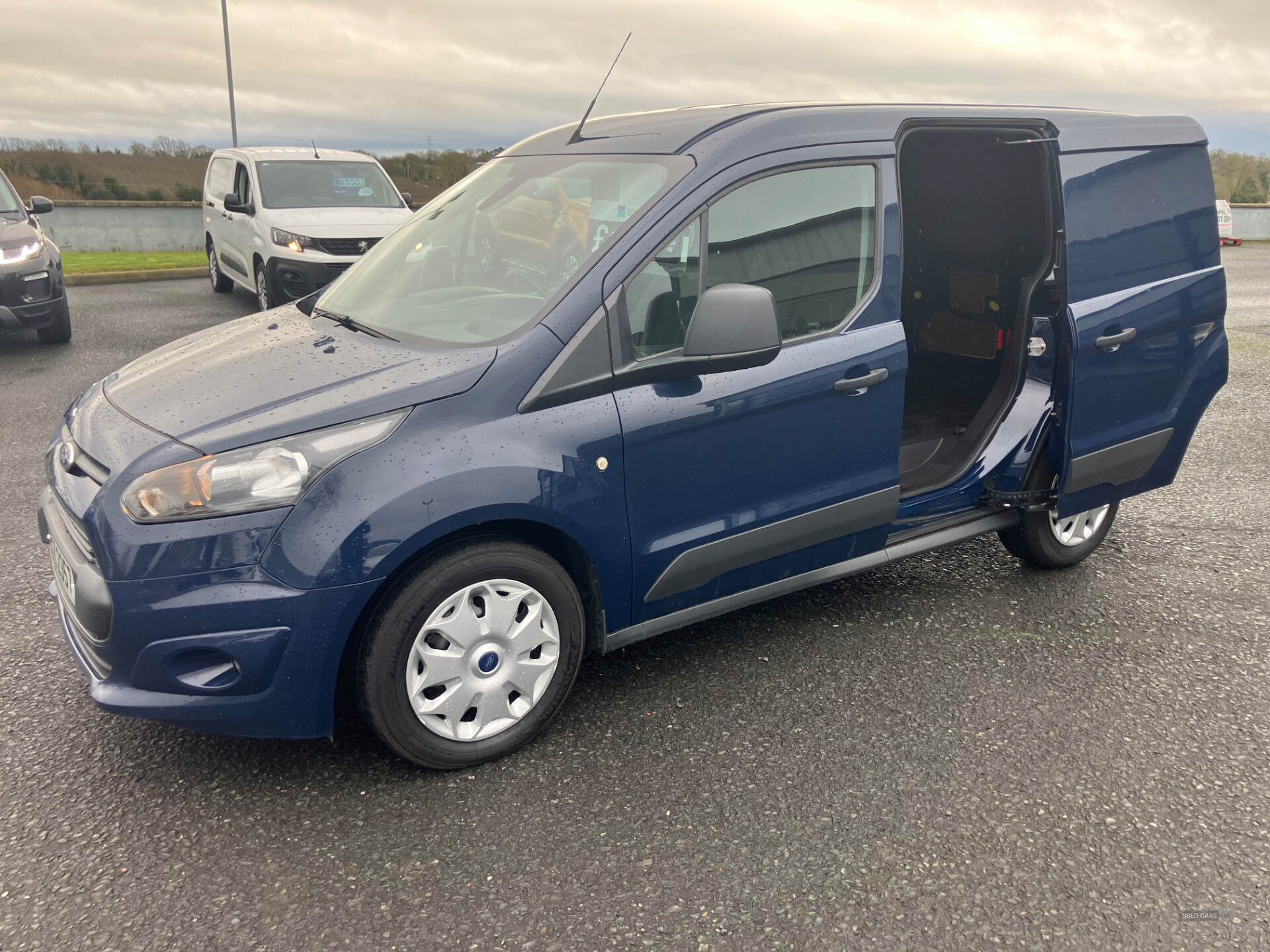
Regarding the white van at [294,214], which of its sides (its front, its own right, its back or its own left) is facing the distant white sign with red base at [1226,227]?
left

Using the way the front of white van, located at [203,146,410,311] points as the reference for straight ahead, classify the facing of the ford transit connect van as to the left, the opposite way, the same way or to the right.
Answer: to the right

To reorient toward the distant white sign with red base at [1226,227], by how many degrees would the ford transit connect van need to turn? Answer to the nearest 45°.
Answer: approximately 180°

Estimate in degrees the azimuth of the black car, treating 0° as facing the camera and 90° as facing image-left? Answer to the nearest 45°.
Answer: approximately 0°

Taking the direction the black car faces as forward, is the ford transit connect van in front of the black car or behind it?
in front

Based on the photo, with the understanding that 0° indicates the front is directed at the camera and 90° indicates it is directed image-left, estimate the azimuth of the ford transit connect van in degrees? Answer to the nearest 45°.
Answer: approximately 45°

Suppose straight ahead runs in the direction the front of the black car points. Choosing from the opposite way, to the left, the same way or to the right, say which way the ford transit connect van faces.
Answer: to the right

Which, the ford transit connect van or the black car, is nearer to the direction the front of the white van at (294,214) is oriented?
the ford transit connect van
